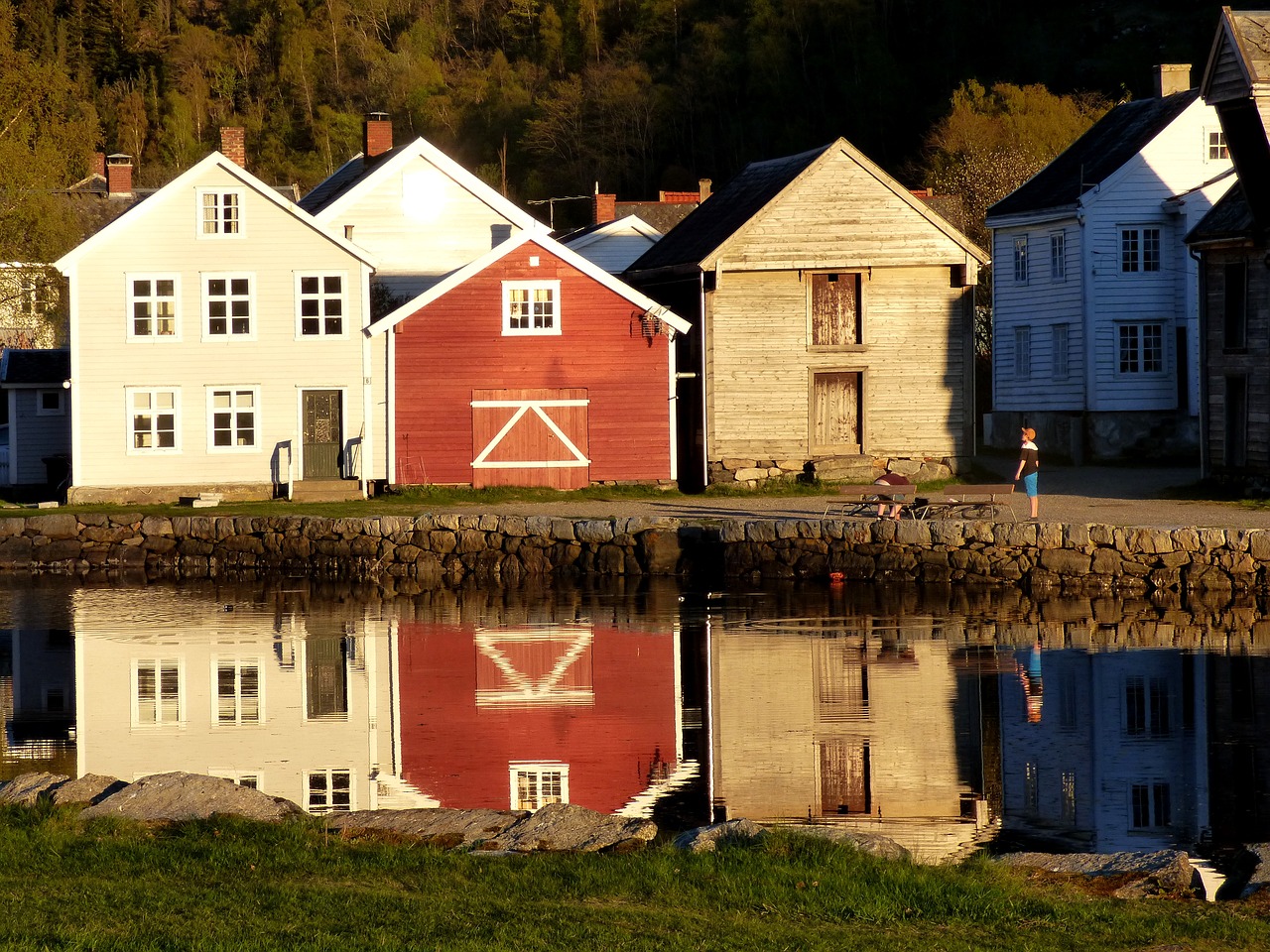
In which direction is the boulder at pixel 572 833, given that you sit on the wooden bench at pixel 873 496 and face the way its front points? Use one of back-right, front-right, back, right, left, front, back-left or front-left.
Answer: front

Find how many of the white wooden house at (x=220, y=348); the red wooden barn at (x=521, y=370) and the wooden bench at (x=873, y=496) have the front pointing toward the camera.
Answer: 3

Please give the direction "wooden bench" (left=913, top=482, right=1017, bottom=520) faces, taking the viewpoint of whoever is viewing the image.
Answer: facing the viewer

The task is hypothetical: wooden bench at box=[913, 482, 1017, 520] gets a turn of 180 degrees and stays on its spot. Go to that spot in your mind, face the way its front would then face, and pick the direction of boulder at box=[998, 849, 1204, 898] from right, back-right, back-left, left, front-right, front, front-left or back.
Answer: back

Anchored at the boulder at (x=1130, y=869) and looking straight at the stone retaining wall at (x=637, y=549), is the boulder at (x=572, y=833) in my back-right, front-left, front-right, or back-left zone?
front-left

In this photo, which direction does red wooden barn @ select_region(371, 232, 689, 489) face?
toward the camera

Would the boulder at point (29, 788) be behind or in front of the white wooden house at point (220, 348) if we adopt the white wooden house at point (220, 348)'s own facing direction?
in front

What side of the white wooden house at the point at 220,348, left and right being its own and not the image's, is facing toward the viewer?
front

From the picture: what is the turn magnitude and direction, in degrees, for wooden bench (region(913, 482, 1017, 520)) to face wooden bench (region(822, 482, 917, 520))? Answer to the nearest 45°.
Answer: approximately 90° to its right

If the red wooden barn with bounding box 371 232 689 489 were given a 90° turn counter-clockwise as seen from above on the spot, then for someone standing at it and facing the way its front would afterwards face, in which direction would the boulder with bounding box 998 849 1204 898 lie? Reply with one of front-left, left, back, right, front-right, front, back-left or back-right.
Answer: right

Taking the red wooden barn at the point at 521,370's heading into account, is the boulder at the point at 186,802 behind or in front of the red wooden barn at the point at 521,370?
in front

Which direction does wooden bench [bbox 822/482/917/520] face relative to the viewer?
toward the camera

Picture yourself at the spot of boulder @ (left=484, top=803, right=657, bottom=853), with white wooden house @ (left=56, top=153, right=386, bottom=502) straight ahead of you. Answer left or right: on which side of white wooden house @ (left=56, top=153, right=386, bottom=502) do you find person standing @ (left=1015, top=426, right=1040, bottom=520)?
right

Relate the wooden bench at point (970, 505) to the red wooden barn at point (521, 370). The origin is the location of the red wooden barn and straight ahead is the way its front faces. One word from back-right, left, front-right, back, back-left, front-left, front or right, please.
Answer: front-left

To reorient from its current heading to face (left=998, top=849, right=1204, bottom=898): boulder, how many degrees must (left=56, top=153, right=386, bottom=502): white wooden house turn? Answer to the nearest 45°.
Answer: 0° — it already faces it

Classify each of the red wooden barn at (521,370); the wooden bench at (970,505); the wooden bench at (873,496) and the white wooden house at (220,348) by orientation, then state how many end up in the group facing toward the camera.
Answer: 4

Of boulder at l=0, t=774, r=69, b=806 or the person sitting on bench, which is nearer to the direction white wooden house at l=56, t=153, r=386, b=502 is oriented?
the boulder

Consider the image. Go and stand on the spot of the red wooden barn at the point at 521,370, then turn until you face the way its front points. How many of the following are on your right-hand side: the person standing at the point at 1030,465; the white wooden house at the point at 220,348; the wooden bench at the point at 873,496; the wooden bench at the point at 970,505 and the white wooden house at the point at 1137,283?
1

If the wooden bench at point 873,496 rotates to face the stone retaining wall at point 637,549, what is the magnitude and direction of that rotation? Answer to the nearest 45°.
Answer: approximately 90° to its right

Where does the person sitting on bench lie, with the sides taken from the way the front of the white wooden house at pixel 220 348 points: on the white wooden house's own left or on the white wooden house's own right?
on the white wooden house's own left

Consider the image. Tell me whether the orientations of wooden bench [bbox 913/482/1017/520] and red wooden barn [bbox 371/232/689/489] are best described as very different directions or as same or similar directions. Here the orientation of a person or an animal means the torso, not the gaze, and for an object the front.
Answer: same or similar directions

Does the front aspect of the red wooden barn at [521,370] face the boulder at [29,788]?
yes
